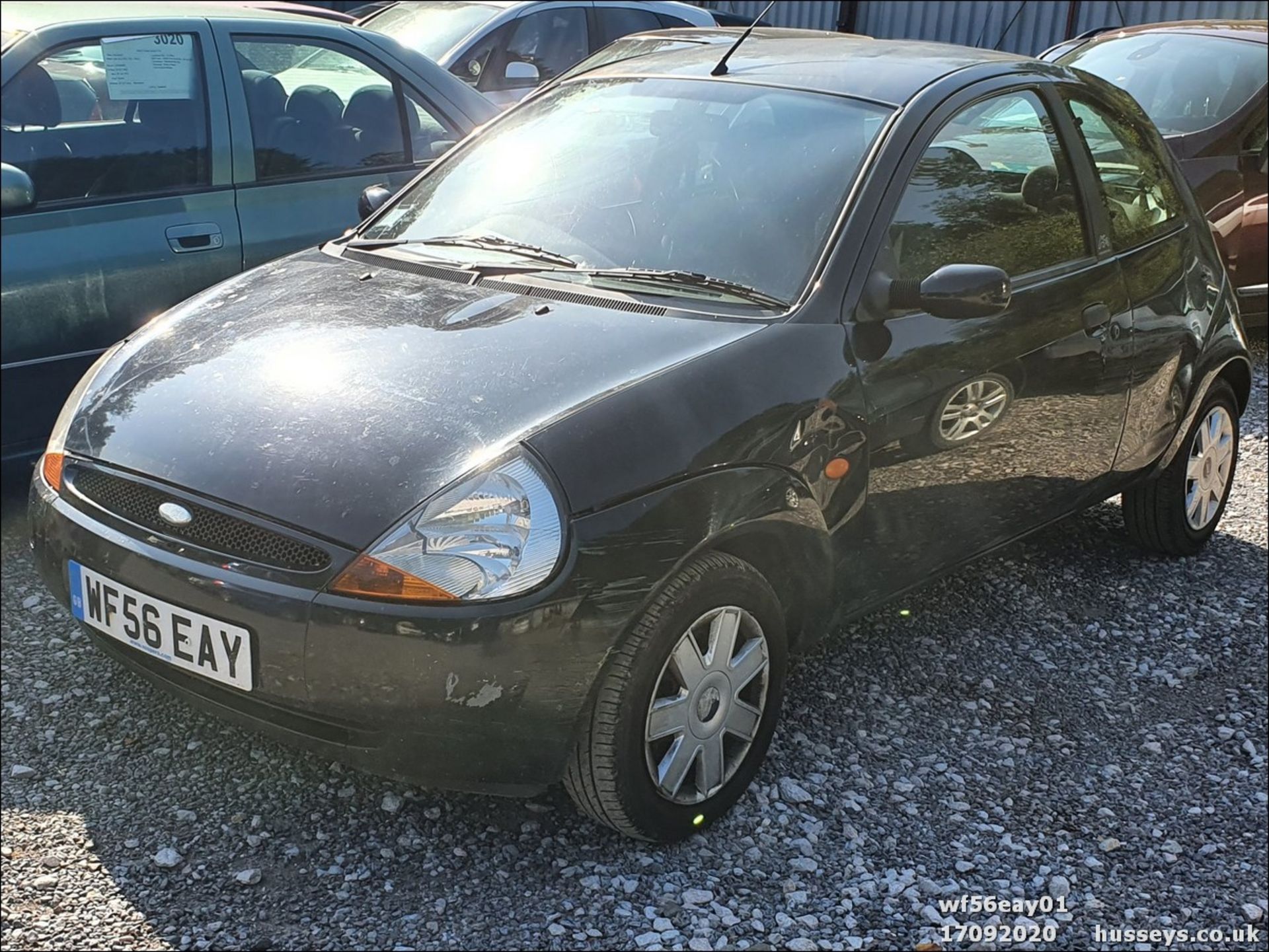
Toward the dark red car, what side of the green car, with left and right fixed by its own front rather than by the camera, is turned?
back

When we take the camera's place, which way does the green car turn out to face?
facing to the left of the viewer

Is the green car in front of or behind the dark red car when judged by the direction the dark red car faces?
in front

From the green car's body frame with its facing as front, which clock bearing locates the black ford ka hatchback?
The black ford ka hatchback is roughly at 8 o'clock from the green car.

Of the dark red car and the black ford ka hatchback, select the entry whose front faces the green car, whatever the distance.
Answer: the dark red car

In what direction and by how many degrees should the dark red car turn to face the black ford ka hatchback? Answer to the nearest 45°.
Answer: approximately 45° to its left

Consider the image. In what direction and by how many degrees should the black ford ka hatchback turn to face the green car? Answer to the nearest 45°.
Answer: approximately 90° to its right

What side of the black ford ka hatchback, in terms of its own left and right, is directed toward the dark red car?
back
